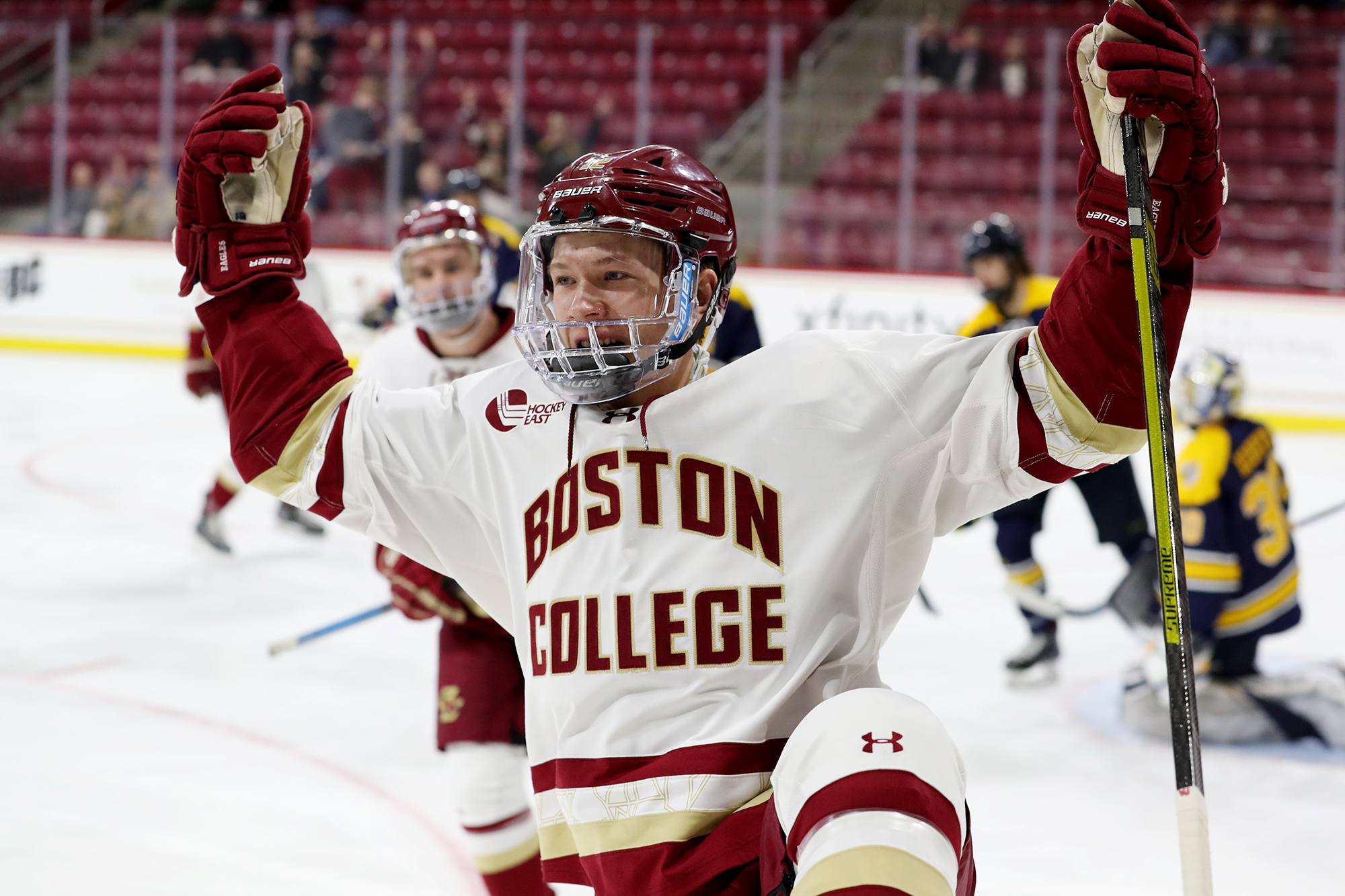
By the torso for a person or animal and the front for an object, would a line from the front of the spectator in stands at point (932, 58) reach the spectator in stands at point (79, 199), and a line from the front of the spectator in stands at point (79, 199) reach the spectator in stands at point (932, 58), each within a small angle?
no

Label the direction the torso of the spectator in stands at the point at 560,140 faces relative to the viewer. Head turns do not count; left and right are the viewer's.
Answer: facing the viewer

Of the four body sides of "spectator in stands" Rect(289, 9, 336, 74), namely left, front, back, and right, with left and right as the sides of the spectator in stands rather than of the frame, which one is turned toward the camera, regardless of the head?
front

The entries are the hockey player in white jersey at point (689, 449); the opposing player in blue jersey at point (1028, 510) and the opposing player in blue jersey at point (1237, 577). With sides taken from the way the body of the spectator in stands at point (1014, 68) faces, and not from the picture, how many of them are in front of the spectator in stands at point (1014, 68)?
3

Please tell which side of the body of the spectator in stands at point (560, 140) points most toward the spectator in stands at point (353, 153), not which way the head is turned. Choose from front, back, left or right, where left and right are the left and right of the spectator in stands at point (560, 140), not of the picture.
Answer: right

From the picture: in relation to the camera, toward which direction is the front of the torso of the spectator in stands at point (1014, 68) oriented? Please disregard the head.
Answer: toward the camera

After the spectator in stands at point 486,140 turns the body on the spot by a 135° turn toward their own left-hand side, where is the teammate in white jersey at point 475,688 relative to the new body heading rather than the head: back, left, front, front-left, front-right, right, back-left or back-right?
back-right

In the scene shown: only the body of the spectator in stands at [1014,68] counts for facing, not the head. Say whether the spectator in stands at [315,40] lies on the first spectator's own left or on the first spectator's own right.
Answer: on the first spectator's own right

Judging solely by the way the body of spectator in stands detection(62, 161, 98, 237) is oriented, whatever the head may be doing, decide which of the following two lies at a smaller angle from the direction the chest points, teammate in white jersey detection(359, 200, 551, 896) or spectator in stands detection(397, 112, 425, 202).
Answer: the teammate in white jersey

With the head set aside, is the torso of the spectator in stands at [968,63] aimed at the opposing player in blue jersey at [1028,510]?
yes

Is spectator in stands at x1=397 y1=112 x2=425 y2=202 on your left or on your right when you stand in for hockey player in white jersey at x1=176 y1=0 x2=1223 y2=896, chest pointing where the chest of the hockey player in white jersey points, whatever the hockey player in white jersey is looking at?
on your right

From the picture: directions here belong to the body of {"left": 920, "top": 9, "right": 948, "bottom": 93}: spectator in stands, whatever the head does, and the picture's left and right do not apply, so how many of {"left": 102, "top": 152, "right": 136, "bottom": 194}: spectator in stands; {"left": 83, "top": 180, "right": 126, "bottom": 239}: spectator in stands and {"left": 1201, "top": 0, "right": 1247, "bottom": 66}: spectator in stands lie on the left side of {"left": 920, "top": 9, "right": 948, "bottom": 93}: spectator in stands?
1

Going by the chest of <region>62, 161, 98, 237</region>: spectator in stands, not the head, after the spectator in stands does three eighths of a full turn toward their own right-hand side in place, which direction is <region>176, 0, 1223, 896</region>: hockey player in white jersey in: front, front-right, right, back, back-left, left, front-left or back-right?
back-left

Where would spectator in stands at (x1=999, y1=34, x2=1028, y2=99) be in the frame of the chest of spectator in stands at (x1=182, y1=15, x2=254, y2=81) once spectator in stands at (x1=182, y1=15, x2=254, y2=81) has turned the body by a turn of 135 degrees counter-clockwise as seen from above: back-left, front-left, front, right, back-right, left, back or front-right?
right

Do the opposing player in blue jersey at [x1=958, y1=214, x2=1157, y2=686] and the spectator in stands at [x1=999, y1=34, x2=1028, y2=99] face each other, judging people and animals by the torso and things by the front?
no

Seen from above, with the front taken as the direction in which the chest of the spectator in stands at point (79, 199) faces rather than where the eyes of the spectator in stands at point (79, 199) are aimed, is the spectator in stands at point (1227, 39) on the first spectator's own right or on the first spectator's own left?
on the first spectator's own left

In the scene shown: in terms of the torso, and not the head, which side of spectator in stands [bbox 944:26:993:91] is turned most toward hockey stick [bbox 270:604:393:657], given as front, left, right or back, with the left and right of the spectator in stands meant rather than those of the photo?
front
